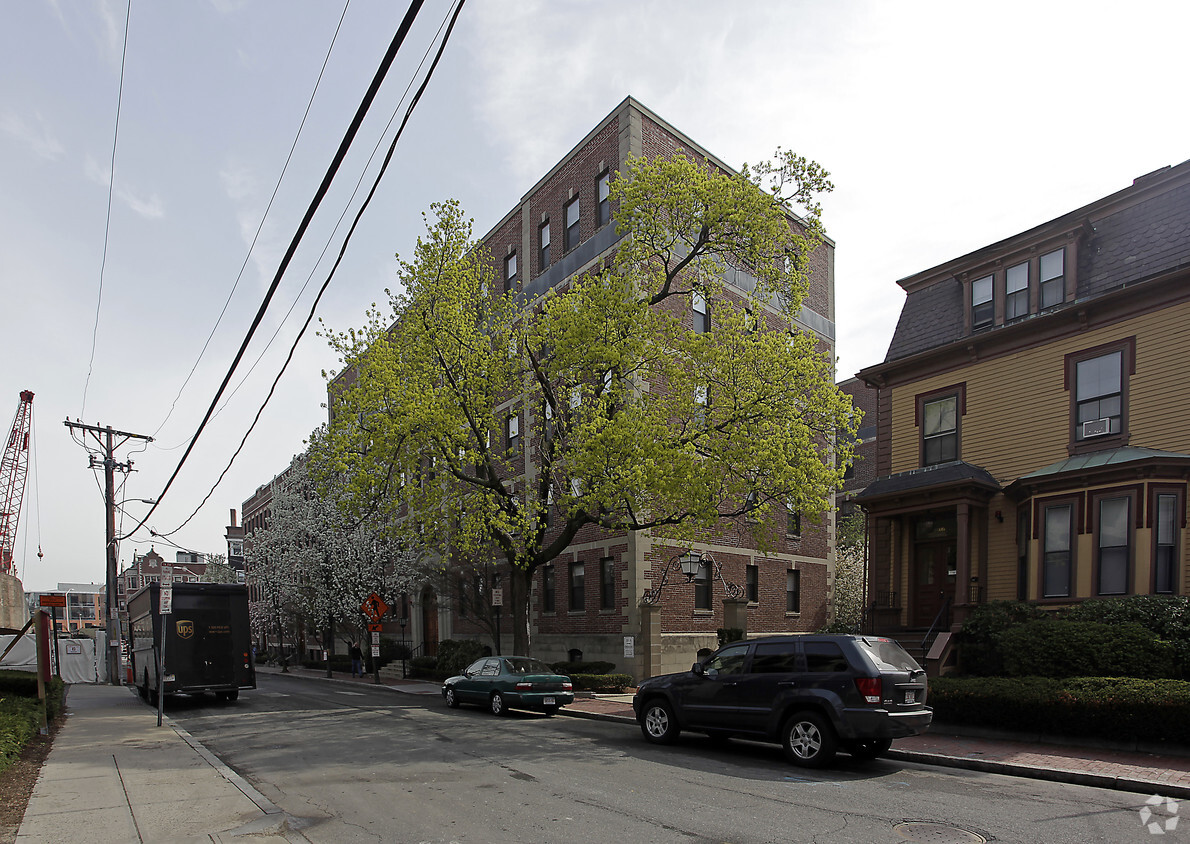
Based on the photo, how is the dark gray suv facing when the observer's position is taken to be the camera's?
facing away from the viewer and to the left of the viewer

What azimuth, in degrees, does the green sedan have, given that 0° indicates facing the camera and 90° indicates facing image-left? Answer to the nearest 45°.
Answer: approximately 135°

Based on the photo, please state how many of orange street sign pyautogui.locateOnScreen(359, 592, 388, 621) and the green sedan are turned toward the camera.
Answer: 1

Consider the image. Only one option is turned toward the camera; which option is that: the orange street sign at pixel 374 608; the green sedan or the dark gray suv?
the orange street sign

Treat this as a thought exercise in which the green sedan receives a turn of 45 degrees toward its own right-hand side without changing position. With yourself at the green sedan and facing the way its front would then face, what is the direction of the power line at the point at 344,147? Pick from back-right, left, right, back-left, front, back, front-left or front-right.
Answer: back

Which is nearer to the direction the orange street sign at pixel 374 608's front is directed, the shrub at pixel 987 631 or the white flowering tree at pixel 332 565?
the shrub

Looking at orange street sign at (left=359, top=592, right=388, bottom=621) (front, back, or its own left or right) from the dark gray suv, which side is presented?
front
